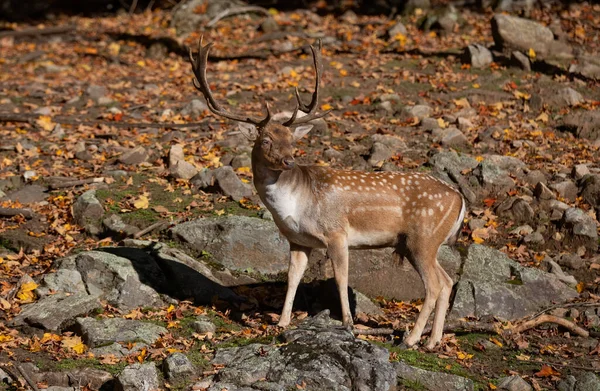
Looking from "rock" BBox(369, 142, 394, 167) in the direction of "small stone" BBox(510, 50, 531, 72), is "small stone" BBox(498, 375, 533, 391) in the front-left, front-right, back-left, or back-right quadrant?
back-right

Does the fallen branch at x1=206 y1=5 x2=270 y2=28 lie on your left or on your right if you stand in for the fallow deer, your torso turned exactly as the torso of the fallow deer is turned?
on your right

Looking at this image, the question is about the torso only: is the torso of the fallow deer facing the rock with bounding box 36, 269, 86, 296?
yes

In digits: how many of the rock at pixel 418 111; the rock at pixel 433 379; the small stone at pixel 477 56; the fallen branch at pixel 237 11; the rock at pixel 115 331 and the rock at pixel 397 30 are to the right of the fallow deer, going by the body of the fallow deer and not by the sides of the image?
4

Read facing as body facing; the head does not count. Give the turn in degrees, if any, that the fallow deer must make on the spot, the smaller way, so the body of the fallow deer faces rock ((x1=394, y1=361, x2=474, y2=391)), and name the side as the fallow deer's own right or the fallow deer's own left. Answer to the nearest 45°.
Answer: approximately 135° to the fallow deer's own left

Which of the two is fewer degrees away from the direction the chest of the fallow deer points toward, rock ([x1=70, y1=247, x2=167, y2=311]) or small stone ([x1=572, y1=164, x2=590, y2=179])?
the rock

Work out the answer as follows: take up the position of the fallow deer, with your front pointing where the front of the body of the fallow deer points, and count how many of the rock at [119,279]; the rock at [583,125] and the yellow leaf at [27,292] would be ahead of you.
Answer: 2

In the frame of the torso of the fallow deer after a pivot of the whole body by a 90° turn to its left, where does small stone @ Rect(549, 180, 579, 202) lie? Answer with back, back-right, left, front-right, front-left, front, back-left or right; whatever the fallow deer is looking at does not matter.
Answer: back-left

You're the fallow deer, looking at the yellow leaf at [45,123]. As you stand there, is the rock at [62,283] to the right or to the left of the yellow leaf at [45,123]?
left

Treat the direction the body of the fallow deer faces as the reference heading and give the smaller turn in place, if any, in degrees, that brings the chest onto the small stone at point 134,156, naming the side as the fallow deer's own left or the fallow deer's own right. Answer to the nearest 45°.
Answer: approximately 45° to the fallow deer's own right

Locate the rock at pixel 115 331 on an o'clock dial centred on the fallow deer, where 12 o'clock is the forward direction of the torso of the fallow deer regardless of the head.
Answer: The rock is roughly at 11 o'clock from the fallow deer.

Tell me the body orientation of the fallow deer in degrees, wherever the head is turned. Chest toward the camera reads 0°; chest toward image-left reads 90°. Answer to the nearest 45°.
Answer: approximately 90°

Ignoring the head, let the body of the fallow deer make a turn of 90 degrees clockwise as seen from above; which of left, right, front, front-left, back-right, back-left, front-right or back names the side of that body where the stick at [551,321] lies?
right

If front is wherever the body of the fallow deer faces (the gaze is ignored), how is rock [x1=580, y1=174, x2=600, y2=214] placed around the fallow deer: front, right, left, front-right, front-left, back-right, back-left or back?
back-right

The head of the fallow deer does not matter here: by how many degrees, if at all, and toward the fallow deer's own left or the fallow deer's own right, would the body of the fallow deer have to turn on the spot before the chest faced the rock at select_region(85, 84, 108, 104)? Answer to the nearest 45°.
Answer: approximately 45° to the fallow deer's own right

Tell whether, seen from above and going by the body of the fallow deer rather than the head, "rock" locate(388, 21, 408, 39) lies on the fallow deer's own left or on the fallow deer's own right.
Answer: on the fallow deer's own right

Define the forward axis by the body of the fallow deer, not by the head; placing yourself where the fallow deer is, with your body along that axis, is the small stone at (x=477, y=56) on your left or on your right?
on your right

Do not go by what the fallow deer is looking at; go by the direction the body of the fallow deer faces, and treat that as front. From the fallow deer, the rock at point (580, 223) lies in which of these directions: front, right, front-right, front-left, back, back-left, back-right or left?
back-right
